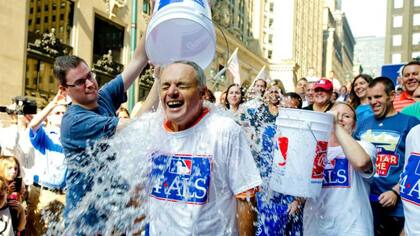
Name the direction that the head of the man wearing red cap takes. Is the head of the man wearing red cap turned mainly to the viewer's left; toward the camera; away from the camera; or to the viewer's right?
toward the camera

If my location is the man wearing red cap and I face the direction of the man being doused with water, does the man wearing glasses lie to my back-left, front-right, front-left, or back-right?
front-right

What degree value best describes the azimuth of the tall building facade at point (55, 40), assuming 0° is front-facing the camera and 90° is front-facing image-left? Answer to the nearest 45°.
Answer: approximately 315°

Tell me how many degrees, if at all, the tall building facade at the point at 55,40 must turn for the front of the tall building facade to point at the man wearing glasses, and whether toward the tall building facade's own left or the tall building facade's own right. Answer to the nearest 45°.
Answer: approximately 45° to the tall building facade's own right

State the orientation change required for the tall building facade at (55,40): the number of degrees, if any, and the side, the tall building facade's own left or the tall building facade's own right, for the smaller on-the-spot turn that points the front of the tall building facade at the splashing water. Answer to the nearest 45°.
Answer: approximately 45° to the tall building facade's own right

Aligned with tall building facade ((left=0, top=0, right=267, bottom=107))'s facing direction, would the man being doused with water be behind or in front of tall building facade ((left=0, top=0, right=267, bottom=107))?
in front

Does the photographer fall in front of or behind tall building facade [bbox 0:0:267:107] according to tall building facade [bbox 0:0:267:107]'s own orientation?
in front
